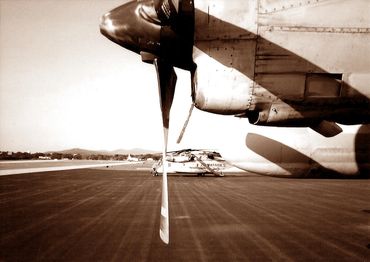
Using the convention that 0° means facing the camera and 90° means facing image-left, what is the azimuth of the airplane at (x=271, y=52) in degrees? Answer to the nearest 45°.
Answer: approximately 90°

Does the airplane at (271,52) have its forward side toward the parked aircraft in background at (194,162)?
no

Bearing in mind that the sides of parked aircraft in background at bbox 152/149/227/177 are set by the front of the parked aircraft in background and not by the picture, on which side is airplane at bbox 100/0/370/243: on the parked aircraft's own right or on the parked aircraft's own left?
on the parked aircraft's own left

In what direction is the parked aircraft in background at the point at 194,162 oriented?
to the viewer's left
